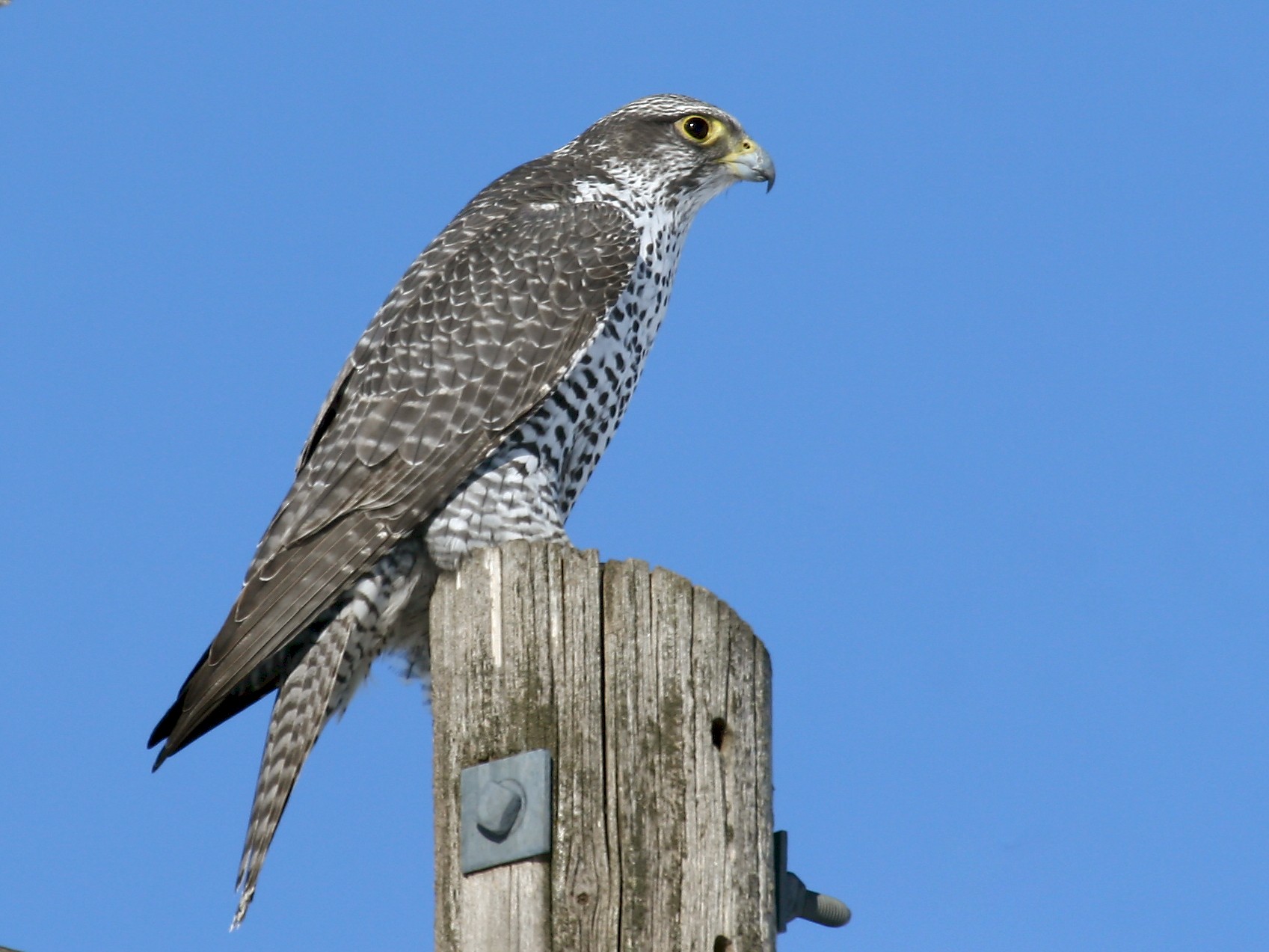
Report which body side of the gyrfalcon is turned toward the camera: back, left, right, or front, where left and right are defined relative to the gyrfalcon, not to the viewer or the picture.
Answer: right
